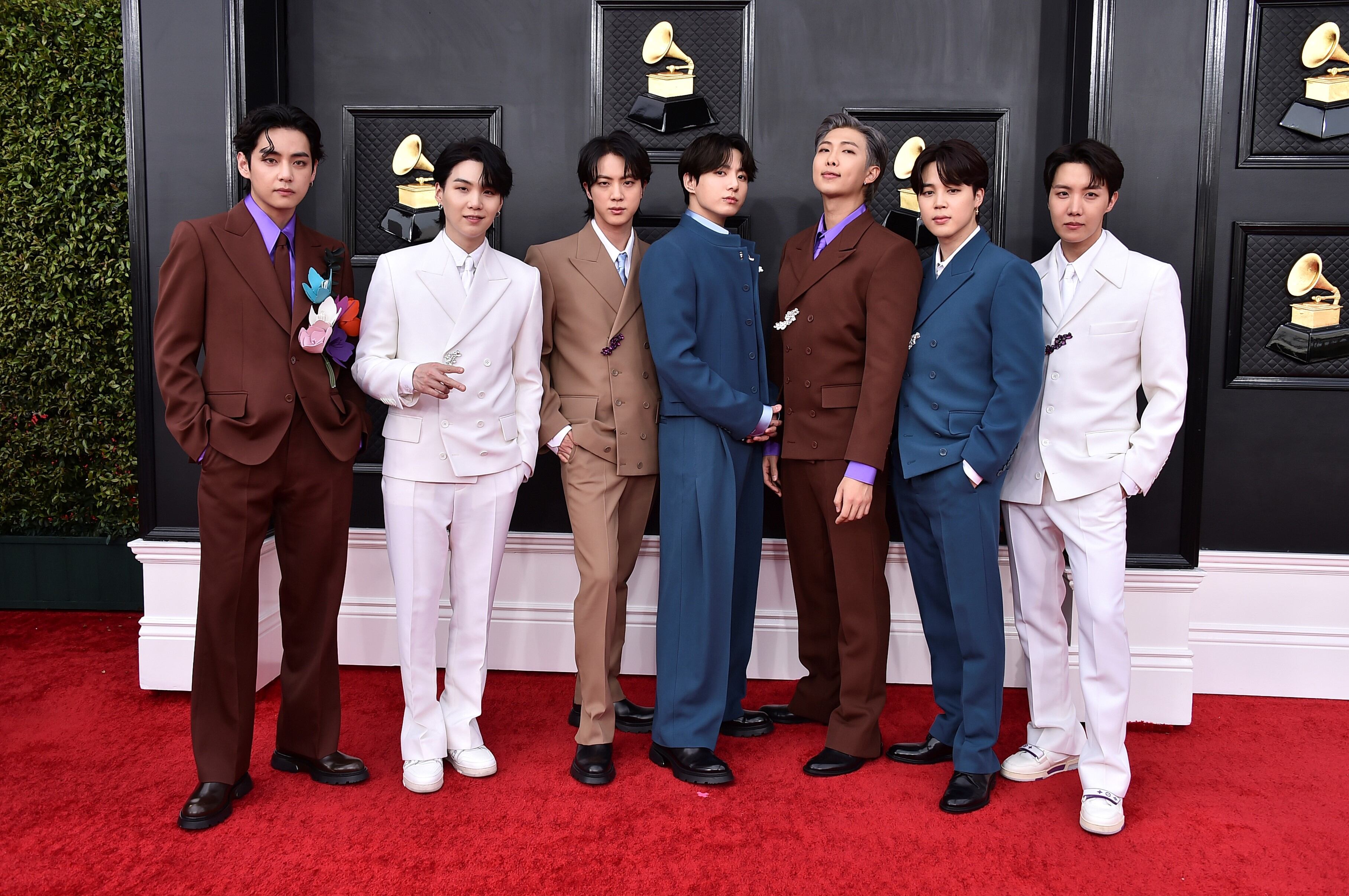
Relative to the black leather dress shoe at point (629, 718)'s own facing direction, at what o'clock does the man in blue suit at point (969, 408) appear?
The man in blue suit is roughly at 1 o'clock from the black leather dress shoe.

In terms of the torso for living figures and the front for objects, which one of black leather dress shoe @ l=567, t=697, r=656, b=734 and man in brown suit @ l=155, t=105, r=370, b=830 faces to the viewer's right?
the black leather dress shoe

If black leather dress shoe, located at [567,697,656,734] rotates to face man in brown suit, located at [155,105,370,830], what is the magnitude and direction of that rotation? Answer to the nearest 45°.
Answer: approximately 135° to its right

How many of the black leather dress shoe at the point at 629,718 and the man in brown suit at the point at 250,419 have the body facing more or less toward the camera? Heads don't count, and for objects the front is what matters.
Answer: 1

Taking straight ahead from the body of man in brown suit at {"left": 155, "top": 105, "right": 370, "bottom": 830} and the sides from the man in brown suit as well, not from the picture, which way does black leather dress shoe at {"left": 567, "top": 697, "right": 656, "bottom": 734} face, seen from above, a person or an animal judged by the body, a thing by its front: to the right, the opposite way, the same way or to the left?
to the left

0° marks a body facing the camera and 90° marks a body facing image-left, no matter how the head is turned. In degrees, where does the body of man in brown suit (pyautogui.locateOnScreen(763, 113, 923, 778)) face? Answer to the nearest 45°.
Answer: approximately 45°

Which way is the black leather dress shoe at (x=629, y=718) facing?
to the viewer's right

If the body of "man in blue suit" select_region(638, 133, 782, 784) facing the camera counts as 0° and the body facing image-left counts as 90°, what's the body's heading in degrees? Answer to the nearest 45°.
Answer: approximately 315°
